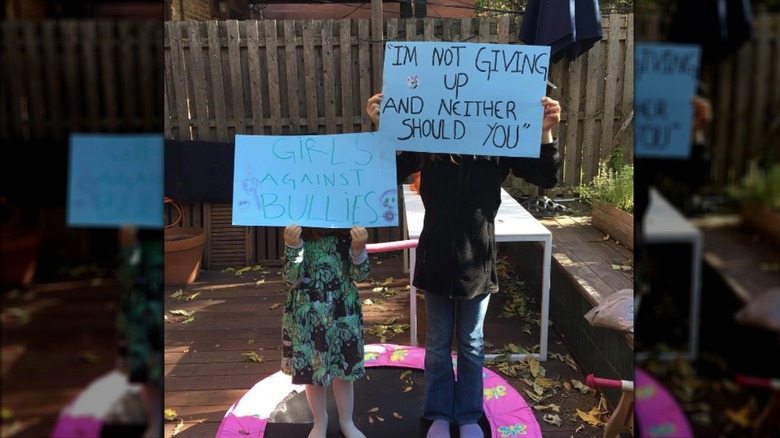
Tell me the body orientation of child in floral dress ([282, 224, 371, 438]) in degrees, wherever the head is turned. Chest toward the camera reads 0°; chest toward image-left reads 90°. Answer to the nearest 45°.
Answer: approximately 0°

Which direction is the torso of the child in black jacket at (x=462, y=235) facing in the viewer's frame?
toward the camera

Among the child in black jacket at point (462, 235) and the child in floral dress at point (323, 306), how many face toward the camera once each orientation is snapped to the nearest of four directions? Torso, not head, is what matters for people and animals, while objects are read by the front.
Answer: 2

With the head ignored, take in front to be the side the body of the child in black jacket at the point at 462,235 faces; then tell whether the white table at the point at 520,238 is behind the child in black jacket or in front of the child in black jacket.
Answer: behind

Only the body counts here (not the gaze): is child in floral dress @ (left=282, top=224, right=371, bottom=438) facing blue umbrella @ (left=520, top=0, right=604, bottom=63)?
no

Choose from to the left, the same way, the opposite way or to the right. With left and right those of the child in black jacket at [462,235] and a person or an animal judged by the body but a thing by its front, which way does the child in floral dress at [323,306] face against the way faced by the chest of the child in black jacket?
the same way

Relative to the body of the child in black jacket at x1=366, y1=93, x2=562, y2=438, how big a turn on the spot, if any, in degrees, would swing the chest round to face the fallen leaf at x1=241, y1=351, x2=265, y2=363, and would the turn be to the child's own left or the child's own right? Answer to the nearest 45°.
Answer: approximately 135° to the child's own right
